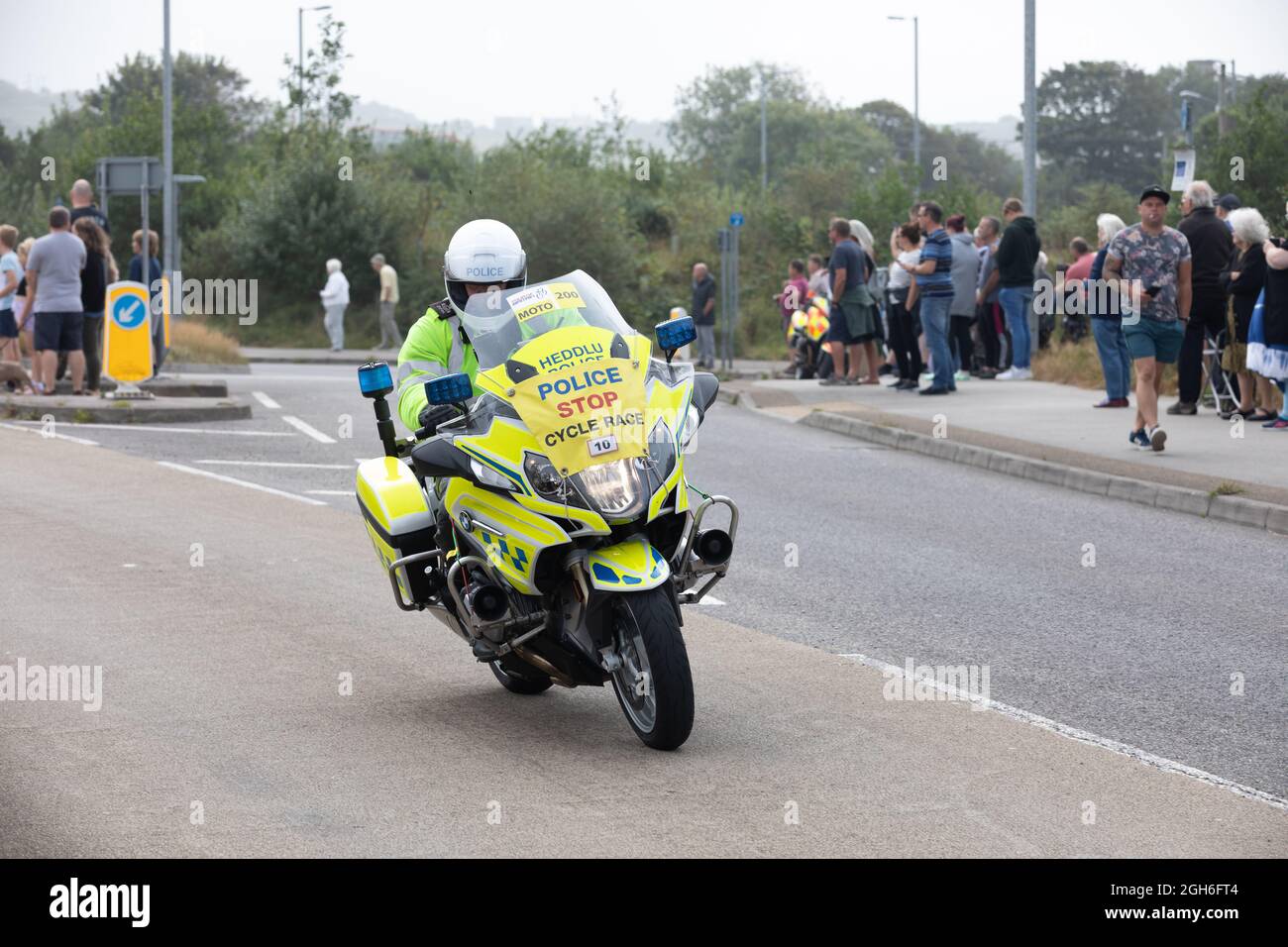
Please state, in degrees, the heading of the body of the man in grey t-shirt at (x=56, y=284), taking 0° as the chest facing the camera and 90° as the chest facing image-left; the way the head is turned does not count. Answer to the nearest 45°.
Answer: approximately 180°

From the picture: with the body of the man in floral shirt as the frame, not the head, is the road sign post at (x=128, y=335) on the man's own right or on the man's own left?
on the man's own right

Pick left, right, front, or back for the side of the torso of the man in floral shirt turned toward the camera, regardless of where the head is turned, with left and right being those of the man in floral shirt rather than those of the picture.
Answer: front

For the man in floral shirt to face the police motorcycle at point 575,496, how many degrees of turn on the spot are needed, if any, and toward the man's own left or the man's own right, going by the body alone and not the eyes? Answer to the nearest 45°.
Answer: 0° — they already face it

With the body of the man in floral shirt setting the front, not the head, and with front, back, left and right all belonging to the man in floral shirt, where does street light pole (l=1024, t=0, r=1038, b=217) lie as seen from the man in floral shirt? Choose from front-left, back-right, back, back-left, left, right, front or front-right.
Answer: back

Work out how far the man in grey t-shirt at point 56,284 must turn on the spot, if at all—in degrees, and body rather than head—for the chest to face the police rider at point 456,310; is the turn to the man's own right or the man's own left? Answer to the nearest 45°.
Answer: approximately 180°

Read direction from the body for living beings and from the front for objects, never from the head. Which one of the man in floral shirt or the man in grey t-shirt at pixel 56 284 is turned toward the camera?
the man in floral shirt

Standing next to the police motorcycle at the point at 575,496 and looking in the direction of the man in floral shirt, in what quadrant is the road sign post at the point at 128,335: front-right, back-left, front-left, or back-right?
front-left

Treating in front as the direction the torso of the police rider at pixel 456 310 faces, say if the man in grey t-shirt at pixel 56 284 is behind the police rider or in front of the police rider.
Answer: behind
